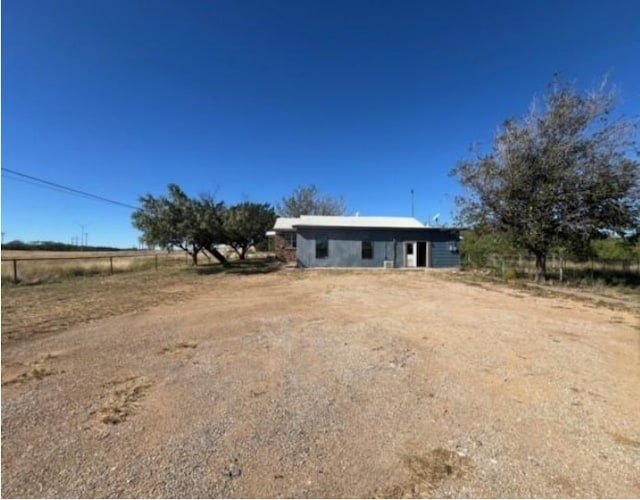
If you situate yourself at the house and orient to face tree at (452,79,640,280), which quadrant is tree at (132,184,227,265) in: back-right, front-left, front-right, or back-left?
back-right

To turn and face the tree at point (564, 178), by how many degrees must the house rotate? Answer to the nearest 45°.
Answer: approximately 45° to its left

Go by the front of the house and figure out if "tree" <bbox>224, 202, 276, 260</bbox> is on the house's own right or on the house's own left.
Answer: on the house's own right

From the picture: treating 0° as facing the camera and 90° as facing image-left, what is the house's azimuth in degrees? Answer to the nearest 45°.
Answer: approximately 0°

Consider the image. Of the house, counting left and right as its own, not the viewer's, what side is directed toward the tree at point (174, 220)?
right

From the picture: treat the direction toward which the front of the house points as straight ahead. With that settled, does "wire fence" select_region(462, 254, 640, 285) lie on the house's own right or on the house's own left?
on the house's own left
